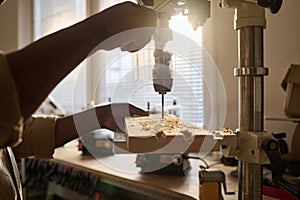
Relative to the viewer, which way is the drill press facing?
to the viewer's left
